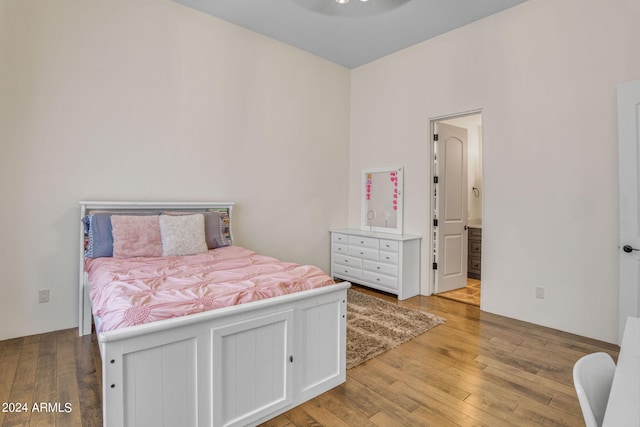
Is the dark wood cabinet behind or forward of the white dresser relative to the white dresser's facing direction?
behind

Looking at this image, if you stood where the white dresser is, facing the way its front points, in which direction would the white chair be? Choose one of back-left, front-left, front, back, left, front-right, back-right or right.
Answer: front-left

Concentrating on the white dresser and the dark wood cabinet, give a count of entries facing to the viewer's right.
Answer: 0

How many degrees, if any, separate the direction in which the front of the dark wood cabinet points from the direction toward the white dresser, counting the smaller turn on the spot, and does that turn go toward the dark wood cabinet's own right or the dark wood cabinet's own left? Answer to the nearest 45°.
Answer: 0° — it already faces it

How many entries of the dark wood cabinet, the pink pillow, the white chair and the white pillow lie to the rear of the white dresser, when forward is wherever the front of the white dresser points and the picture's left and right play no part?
1

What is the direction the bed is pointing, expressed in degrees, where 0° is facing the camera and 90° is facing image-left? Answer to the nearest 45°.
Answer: approximately 315°

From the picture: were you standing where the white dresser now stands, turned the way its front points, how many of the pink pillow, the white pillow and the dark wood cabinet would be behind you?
1

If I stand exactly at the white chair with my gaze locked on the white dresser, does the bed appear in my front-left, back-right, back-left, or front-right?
front-left

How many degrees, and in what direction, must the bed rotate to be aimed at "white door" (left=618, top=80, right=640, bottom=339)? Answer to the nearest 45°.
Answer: approximately 45° to its left

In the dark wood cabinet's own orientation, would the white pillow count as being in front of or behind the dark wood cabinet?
in front

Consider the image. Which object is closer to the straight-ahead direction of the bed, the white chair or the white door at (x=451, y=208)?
the white chair

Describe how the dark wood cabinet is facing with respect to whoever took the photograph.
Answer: facing the viewer and to the left of the viewer

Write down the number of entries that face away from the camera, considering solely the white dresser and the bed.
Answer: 0

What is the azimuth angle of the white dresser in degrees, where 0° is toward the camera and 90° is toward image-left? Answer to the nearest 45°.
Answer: approximately 45°

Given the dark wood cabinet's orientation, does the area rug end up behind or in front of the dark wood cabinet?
in front
